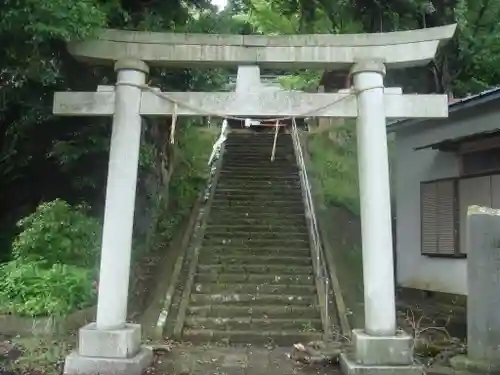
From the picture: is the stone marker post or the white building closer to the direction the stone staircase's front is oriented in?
the stone marker post

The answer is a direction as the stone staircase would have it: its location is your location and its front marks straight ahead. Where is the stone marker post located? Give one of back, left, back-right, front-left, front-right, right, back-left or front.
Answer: front-left

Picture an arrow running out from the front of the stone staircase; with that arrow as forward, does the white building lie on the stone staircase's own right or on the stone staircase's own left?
on the stone staircase's own left

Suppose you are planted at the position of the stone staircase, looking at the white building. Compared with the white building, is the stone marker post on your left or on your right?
right

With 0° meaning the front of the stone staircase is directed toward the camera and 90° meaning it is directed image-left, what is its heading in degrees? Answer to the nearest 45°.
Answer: approximately 0°

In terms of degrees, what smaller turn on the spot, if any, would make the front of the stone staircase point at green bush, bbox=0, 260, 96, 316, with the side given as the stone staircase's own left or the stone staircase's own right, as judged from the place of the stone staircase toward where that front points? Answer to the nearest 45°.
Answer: approximately 45° to the stone staircase's own right

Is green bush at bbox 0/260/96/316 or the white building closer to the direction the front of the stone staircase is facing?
the green bush

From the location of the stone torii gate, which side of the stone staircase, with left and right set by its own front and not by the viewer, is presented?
front

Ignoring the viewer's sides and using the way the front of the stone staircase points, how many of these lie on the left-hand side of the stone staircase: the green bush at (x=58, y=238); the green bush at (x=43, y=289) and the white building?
1

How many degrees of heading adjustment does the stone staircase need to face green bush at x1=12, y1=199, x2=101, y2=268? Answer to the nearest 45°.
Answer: approximately 45° to its right
